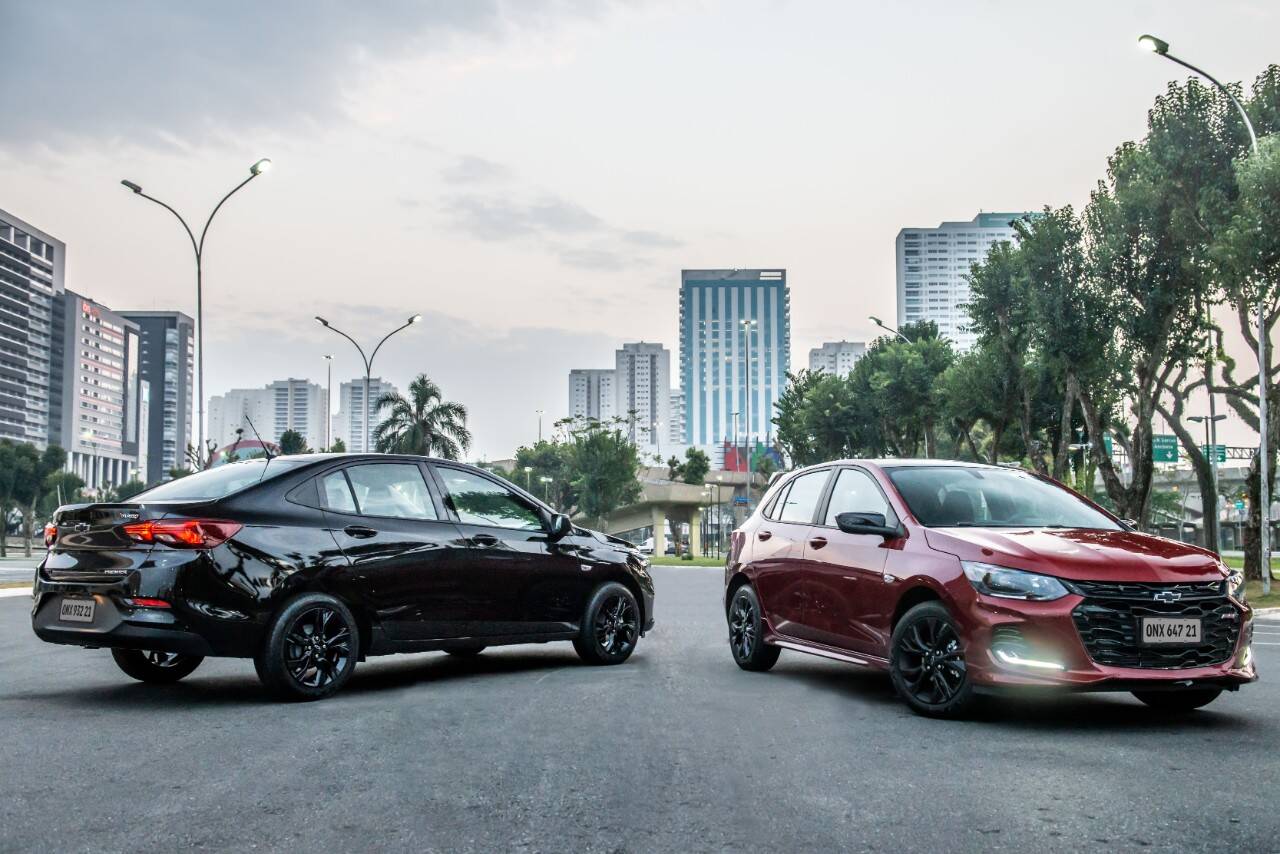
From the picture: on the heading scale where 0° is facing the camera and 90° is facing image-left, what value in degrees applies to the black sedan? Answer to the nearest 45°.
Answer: approximately 225°

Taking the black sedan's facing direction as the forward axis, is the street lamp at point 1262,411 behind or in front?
in front

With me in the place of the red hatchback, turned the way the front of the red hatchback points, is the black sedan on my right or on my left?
on my right

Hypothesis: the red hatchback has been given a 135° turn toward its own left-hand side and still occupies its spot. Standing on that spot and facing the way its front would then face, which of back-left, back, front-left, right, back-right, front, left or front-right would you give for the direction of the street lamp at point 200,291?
front-left

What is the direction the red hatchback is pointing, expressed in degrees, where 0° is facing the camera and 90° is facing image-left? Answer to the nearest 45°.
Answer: approximately 315°

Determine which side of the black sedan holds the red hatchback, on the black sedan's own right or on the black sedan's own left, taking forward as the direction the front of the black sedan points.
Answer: on the black sedan's own right

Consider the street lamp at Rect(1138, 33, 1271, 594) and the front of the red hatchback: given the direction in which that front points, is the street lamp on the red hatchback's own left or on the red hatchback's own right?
on the red hatchback's own left

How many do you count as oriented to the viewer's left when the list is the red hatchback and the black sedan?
0

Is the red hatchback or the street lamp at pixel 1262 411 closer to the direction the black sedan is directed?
the street lamp

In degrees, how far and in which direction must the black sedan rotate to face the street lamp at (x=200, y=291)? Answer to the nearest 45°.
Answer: approximately 45° to its left
